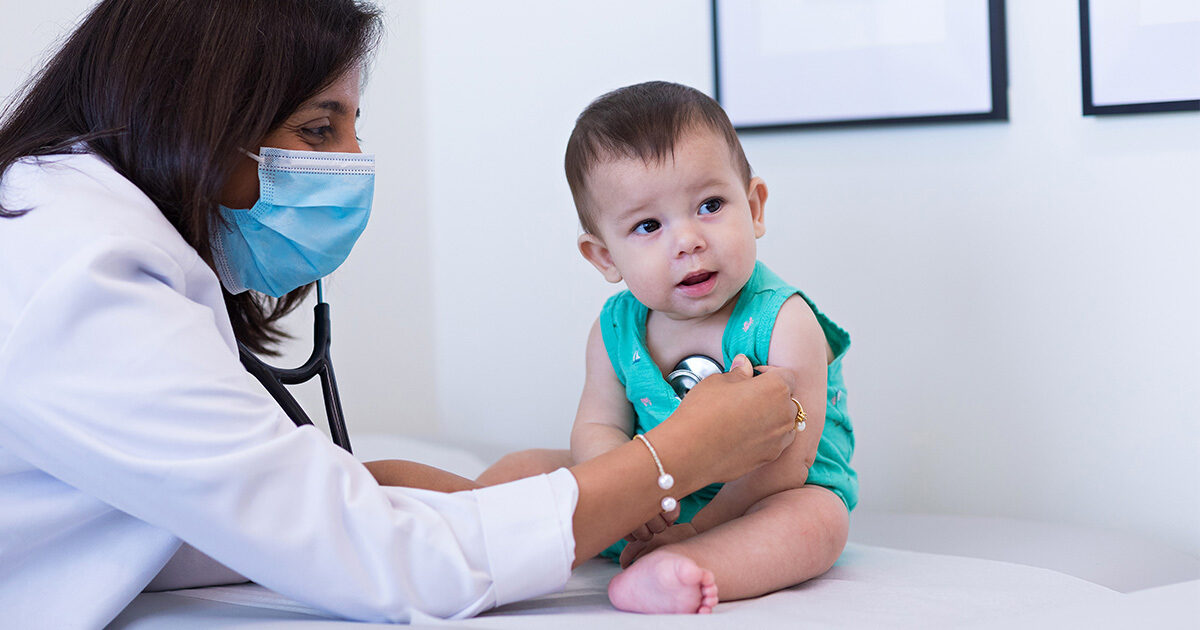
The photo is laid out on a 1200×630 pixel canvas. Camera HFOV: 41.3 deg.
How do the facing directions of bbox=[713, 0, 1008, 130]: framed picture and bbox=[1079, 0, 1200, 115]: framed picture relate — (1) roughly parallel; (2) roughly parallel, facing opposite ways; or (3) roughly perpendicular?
roughly parallel

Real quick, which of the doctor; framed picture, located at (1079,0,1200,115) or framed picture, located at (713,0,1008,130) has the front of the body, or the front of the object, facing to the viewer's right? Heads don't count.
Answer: the doctor

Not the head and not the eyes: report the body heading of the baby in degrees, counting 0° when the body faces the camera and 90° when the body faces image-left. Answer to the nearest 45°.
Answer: approximately 45°

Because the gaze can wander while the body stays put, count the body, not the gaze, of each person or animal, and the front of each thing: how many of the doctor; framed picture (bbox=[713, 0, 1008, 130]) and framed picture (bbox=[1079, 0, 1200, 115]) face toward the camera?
2

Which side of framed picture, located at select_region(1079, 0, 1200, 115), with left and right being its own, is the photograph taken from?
front

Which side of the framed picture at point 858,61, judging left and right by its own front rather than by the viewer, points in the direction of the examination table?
front

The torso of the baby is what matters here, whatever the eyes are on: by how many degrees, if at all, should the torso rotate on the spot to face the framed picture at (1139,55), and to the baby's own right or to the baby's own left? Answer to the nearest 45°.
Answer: approximately 180°

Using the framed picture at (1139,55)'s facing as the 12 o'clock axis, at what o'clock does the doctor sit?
The doctor is roughly at 1 o'clock from the framed picture.

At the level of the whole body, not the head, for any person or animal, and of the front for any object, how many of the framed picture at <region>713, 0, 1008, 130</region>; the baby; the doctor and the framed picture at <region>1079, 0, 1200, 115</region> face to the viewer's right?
1

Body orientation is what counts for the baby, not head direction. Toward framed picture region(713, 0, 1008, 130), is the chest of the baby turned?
no

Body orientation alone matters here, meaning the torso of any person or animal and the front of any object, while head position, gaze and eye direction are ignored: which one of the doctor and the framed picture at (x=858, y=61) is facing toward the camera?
the framed picture

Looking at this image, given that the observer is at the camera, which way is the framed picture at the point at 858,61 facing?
facing the viewer

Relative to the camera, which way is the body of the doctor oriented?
to the viewer's right

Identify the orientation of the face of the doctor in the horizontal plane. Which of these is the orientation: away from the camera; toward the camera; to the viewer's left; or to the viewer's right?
to the viewer's right

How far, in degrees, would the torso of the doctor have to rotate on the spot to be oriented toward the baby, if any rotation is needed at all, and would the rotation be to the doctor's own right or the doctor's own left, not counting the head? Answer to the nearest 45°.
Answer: approximately 45° to the doctor's own left
